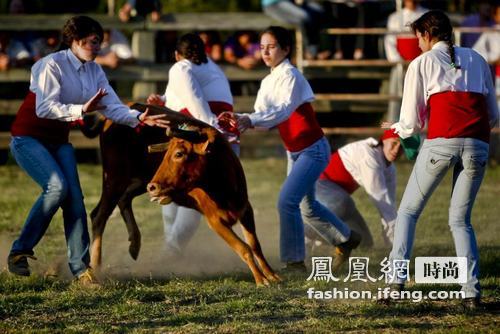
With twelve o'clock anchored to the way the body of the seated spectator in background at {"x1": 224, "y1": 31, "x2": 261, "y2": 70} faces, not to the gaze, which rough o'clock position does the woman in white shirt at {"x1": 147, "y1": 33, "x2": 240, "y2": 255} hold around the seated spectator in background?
The woman in white shirt is roughly at 12 o'clock from the seated spectator in background.

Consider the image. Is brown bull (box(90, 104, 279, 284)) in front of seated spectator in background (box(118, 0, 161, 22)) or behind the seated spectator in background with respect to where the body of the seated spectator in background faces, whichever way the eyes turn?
in front

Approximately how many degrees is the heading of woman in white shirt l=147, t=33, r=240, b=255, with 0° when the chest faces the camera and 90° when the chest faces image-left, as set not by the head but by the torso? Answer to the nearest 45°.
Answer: approximately 135°

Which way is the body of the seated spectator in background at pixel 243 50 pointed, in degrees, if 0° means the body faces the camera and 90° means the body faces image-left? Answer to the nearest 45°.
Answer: approximately 0°

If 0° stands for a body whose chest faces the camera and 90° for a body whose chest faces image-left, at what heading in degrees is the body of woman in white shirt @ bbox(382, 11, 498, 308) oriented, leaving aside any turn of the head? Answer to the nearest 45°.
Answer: approximately 135°

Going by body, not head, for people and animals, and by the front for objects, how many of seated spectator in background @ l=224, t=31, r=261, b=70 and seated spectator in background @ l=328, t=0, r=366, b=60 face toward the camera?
2

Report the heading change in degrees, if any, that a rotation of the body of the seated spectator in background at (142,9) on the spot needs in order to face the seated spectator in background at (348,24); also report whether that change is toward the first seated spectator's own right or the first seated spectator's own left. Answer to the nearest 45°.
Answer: approximately 90° to the first seated spectator's own left

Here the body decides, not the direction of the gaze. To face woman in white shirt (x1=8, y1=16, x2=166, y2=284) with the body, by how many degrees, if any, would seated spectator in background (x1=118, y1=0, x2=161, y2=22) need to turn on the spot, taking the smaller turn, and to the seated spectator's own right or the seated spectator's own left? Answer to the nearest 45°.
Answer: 0° — they already face them

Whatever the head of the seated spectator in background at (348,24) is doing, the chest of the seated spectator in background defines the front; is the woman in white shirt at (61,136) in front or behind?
in front

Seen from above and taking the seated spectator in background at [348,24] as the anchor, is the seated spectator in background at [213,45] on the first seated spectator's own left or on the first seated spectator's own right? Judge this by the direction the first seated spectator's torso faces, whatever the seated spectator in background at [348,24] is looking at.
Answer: on the first seated spectator's own right

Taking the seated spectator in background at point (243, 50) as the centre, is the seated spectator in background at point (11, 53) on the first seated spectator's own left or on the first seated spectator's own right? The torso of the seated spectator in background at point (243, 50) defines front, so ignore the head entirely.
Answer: on the first seated spectator's own right

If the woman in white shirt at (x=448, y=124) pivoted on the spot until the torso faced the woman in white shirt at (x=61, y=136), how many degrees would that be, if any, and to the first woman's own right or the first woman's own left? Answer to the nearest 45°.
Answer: approximately 45° to the first woman's own left
